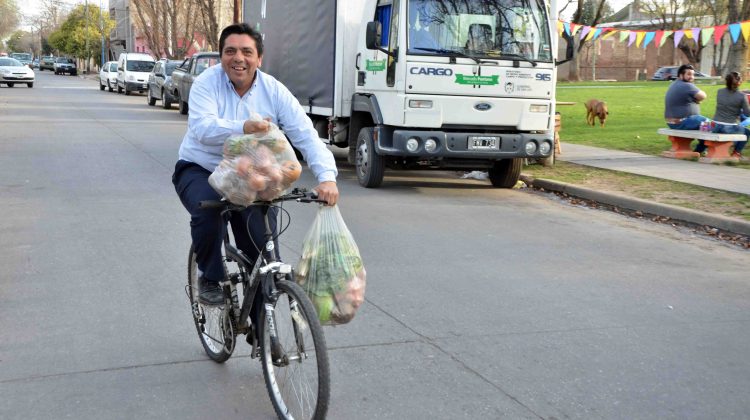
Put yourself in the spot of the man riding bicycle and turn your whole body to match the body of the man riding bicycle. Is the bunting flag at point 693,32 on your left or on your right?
on your left

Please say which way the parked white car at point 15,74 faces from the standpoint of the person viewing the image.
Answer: facing the viewer and to the right of the viewer

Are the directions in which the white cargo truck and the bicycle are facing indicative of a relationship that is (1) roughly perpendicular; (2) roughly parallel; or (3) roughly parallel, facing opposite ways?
roughly parallel

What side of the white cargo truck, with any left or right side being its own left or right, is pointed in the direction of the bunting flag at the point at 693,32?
left

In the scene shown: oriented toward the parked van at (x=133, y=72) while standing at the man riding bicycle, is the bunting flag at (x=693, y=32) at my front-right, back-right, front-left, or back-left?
front-right

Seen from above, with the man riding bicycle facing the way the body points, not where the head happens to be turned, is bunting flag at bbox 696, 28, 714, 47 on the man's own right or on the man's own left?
on the man's own left

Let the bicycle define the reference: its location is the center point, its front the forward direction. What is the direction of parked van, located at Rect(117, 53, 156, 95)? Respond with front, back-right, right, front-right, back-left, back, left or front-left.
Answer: back-left

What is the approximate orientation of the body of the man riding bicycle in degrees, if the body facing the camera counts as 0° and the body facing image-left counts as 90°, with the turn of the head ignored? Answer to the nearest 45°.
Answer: approximately 315°

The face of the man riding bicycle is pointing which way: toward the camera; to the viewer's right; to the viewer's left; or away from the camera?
toward the camera

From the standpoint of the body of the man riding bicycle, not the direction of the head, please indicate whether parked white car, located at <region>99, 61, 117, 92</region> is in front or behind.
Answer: behind

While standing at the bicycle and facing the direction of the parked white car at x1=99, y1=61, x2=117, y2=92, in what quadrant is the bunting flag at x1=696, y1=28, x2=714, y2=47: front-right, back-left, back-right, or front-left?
front-right

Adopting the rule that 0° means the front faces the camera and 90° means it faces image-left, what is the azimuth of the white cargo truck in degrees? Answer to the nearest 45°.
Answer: approximately 315°

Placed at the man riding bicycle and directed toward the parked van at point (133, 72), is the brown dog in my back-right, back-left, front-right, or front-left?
front-right

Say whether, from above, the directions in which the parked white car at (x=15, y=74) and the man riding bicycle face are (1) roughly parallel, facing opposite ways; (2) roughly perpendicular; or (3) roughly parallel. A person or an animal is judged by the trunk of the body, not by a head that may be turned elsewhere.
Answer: roughly parallel

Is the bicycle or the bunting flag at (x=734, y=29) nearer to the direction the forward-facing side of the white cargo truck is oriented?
the bicycle

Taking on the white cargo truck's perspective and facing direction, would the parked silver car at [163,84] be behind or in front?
behind

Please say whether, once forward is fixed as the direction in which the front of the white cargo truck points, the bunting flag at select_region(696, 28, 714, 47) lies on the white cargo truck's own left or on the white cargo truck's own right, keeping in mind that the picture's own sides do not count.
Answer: on the white cargo truck's own left
